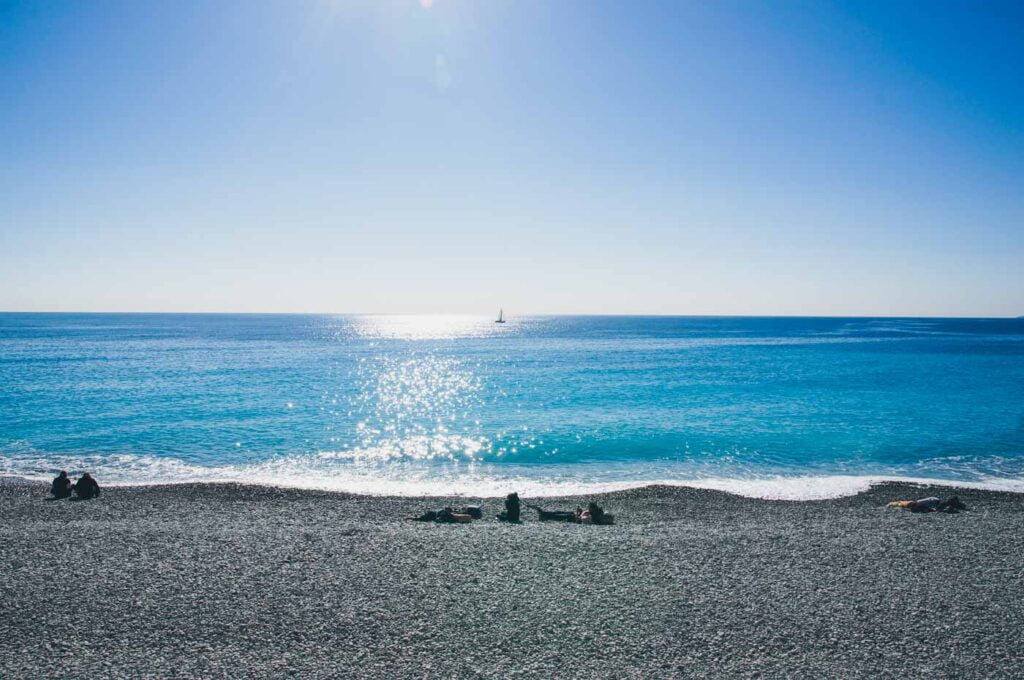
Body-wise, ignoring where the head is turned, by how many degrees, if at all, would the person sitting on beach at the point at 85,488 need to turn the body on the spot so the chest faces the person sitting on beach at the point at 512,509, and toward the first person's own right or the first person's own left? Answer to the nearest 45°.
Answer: approximately 135° to the first person's own right

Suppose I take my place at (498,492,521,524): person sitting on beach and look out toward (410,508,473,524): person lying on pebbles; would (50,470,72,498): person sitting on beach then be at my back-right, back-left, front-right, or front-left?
front-right

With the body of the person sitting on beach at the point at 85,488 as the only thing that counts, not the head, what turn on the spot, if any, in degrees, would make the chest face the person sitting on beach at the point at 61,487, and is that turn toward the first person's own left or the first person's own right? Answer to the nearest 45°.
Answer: approximately 45° to the first person's own left

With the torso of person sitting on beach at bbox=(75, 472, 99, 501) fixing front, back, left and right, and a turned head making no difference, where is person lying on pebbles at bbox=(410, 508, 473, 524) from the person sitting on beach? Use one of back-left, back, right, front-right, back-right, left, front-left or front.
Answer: back-right

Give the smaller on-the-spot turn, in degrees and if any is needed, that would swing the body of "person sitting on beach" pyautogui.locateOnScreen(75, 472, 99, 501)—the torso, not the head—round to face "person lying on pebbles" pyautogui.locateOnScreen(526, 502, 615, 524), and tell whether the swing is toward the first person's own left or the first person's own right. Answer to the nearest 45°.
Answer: approximately 135° to the first person's own right

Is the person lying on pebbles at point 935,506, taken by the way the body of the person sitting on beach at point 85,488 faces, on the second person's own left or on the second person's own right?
on the second person's own right

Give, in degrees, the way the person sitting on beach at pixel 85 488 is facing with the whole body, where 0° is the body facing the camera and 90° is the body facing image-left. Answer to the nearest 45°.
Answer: approximately 180°
